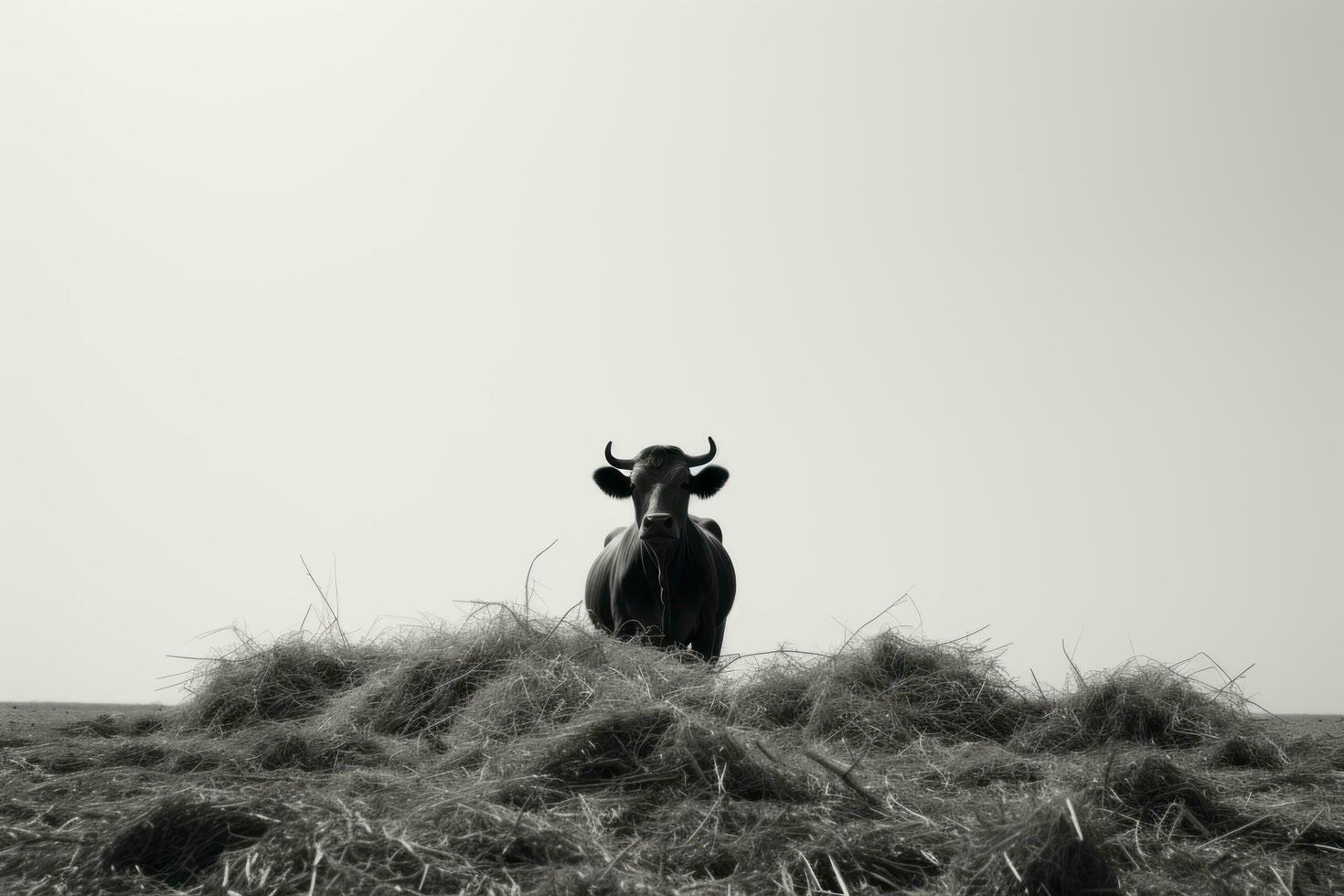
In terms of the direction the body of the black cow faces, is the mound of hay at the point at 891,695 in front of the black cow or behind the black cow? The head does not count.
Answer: in front

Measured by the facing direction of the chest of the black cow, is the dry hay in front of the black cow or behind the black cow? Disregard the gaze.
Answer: in front

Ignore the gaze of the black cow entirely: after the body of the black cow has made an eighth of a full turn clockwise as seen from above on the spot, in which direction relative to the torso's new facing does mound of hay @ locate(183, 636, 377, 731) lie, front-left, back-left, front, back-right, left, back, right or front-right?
front

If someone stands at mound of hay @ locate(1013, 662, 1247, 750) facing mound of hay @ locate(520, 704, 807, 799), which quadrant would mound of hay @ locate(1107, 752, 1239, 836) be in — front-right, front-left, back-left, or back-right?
front-left

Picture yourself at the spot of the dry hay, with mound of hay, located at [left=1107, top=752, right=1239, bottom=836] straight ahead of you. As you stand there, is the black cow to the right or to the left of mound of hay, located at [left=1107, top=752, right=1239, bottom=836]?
left

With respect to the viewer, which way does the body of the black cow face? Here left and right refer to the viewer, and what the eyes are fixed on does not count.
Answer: facing the viewer

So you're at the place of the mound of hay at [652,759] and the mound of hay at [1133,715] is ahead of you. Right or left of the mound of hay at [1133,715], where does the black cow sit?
left

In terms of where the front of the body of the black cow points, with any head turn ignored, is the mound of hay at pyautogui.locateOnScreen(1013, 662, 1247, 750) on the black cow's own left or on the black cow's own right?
on the black cow's own left

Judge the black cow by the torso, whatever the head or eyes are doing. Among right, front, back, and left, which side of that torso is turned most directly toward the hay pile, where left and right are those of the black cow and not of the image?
front

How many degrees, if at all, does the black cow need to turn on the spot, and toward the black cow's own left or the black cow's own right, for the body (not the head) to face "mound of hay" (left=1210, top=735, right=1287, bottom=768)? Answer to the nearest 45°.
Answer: approximately 45° to the black cow's own left
